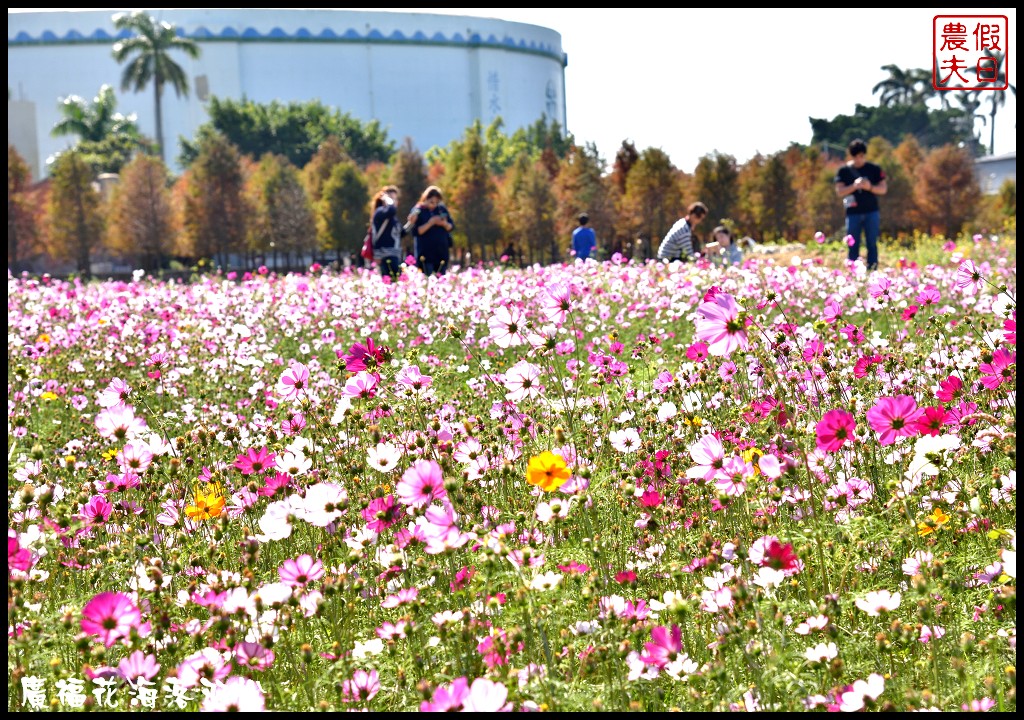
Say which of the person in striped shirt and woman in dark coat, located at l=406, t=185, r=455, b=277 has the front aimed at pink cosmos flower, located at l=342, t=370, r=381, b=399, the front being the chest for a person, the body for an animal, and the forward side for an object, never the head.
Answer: the woman in dark coat

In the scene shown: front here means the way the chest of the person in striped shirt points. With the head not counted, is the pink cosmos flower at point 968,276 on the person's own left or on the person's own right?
on the person's own right

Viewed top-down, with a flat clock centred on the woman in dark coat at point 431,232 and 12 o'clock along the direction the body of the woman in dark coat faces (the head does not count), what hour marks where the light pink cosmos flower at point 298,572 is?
The light pink cosmos flower is roughly at 12 o'clock from the woman in dark coat.

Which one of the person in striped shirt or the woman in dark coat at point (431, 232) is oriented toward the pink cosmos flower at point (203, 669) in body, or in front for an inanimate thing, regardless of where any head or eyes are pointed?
the woman in dark coat

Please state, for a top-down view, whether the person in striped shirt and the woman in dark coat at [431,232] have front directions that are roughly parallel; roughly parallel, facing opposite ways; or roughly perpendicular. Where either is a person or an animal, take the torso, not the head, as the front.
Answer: roughly perpendicular

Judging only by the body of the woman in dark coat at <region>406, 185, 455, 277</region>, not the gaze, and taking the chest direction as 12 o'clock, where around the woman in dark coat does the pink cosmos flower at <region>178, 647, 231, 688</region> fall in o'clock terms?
The pink cosmos flower is roughly at 12 o'clock from the woman in dark coat.

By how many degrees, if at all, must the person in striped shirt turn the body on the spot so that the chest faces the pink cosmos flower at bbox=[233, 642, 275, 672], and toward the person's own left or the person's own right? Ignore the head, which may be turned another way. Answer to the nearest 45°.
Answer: approximately 90° to the person's own right

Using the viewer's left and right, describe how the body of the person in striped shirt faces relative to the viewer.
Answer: facing to the right of the viewer

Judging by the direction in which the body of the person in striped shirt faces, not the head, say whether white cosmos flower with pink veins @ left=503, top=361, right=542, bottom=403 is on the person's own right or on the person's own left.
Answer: on the person's own right
